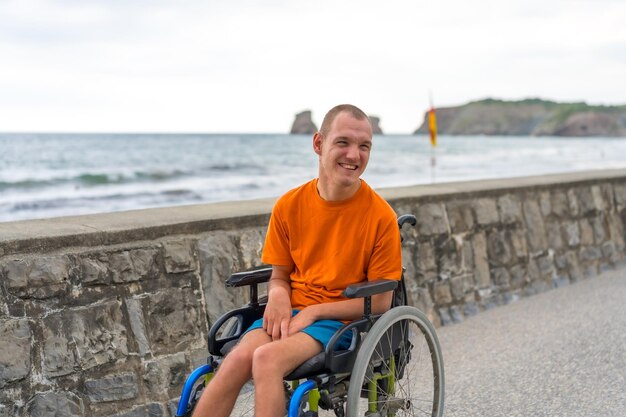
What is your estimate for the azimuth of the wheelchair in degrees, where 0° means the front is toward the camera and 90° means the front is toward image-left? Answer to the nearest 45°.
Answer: approximately 45°

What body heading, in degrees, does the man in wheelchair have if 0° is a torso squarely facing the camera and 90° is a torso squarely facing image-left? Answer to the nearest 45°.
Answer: approximately 45°
